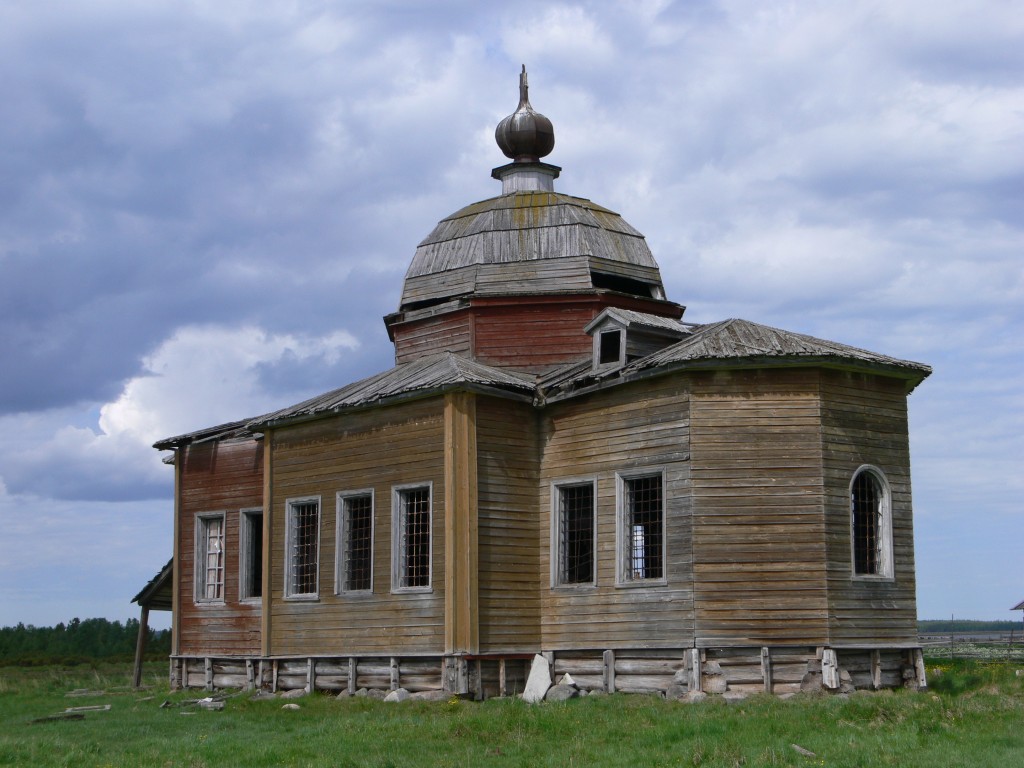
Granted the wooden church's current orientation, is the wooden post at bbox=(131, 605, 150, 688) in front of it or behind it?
in front

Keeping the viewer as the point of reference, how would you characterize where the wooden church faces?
facing away from the viewer and to the left of the viewer
